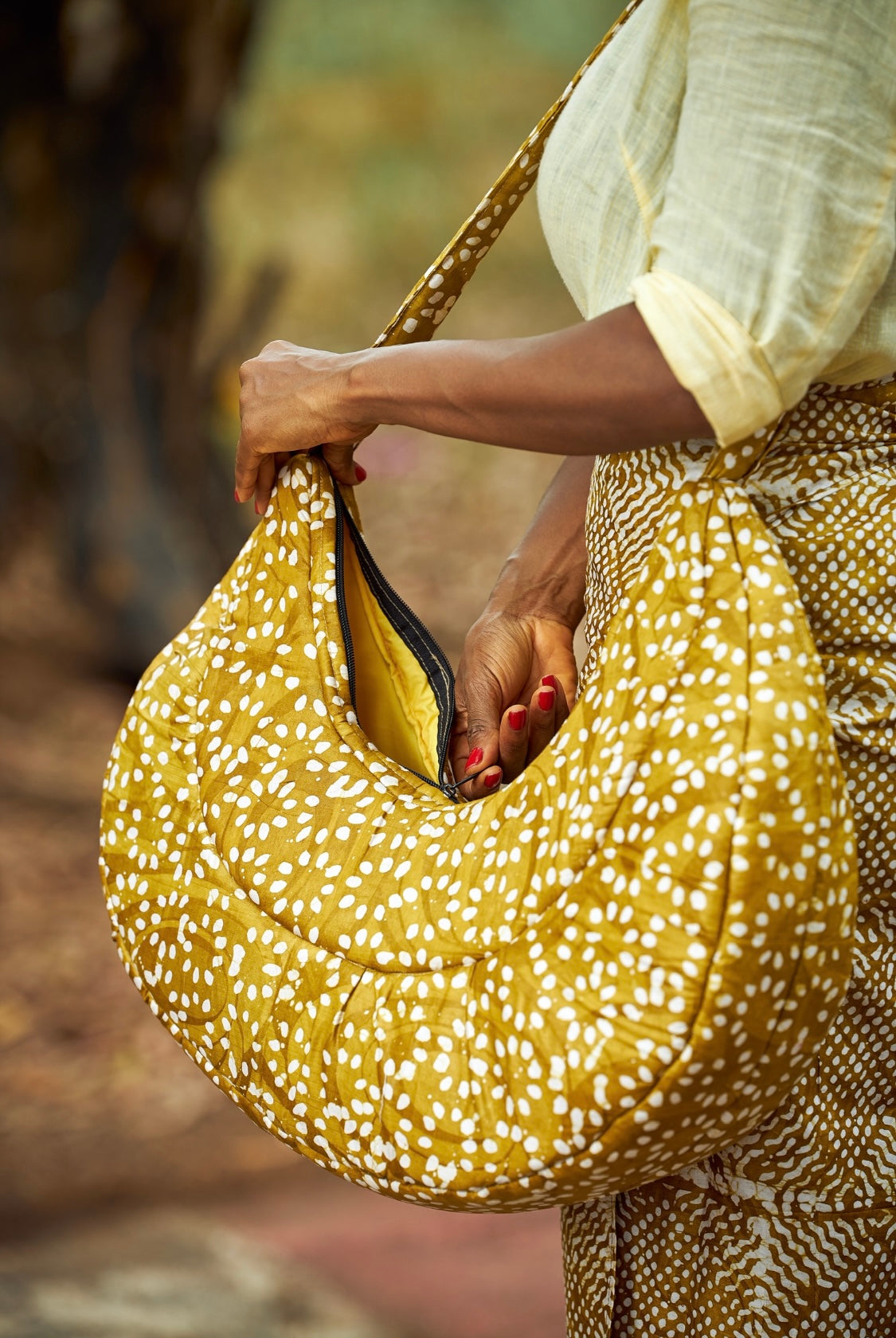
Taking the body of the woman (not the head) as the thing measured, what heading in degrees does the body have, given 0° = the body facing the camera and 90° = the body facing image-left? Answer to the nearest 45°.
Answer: approximately 90°
